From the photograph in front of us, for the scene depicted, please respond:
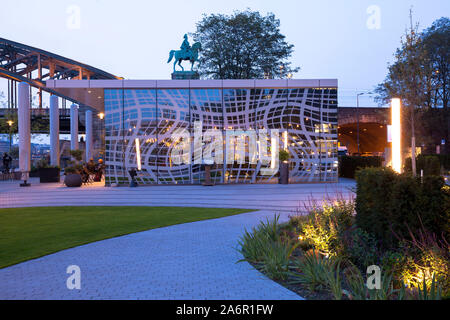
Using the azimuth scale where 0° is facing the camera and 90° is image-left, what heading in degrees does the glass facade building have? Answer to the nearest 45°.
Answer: approximately 0°

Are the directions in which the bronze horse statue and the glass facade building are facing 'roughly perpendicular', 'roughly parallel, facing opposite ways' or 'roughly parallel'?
roughly perpendicular

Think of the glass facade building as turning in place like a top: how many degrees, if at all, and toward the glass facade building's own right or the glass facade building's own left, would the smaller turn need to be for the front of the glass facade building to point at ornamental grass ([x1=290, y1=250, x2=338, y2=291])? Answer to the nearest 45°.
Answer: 0° — it already faces it

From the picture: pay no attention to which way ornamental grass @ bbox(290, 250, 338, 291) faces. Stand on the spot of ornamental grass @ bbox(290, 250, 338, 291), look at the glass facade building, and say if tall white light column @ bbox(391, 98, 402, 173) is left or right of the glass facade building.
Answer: right

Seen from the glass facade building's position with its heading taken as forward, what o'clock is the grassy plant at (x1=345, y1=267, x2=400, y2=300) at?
The grassy plant is roughly at 12 o'clock from the glass facade building.

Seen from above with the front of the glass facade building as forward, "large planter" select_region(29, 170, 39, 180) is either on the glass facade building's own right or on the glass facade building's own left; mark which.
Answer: on the glass facade building's own right

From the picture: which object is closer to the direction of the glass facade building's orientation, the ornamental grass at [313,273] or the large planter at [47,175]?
the ornamental grass

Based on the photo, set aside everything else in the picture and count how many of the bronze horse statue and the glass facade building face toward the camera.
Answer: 1
